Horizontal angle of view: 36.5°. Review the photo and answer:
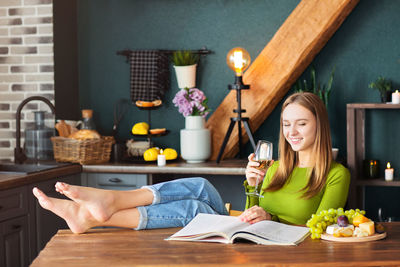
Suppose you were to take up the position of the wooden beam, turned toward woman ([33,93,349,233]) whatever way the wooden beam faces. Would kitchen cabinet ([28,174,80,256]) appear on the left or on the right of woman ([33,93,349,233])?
right

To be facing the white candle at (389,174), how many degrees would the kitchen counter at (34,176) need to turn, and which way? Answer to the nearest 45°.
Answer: approximately 45° to its left

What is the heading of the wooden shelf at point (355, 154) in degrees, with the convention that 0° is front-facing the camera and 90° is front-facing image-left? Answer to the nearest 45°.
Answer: approximately 0°

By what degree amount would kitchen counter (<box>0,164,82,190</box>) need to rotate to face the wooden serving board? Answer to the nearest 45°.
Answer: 0° — it already faces it

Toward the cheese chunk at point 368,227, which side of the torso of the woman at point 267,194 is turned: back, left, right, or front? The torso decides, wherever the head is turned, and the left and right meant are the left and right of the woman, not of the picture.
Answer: left

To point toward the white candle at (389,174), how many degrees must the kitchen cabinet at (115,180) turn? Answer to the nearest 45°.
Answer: approximately 90° to its left
